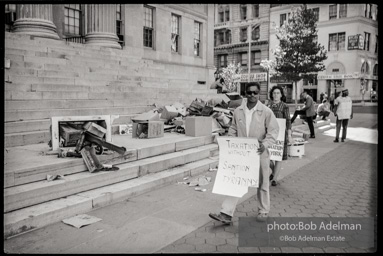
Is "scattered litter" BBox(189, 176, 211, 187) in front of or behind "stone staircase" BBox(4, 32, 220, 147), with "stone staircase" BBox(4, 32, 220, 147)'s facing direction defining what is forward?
in front

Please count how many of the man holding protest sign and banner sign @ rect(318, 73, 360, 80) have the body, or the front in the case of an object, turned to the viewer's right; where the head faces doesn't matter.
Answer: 0

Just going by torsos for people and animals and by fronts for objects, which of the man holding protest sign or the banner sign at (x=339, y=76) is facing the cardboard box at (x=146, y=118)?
the banner sign

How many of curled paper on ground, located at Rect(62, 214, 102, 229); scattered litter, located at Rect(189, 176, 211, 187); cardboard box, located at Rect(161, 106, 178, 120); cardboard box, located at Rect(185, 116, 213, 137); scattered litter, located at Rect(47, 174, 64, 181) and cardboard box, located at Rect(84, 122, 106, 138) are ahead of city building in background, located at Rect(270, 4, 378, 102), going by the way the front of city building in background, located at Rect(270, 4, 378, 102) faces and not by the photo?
6

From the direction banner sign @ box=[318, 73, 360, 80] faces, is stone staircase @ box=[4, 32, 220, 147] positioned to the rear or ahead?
ahead

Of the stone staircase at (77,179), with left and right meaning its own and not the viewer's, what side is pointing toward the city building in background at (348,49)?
left

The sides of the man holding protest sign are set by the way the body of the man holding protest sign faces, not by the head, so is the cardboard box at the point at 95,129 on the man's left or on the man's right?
on the man's right

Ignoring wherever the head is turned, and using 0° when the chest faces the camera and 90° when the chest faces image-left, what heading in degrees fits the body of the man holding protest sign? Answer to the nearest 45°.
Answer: approximately 45°

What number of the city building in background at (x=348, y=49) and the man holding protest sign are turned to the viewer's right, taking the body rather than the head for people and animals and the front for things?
0

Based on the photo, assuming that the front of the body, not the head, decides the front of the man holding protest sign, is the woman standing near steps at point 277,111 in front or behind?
behind

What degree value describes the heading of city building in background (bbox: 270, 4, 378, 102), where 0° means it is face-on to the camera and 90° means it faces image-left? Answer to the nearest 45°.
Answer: approximately 0°

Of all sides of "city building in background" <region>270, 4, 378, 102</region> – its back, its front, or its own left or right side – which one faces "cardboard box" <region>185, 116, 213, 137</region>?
front
